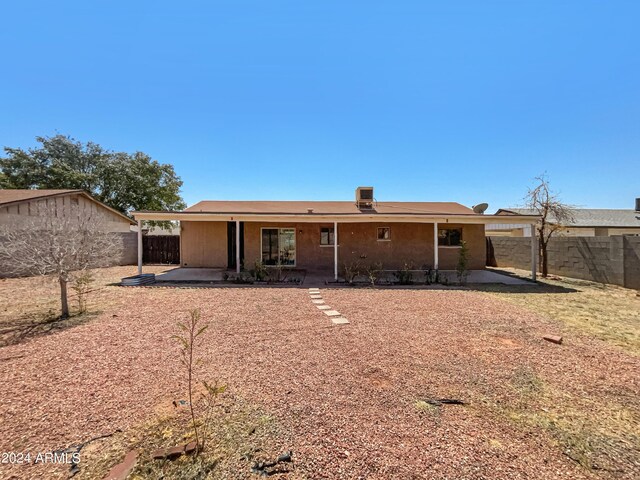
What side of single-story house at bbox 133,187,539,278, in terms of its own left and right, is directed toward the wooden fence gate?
left

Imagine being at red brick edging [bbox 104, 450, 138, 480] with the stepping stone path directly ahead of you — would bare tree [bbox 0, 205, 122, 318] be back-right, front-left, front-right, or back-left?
front-left

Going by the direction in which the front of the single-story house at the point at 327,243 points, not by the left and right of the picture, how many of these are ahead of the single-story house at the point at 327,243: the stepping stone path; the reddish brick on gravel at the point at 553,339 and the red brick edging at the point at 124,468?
0

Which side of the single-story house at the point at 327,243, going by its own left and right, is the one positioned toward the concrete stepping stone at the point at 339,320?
back

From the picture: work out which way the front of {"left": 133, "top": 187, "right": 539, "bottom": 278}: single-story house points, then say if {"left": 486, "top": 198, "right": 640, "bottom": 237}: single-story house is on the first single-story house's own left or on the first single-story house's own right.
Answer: on the first single-story house's own right

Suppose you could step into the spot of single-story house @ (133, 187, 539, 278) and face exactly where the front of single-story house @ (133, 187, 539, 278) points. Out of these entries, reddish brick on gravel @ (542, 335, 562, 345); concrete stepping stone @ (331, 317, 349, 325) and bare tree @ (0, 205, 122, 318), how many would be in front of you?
0

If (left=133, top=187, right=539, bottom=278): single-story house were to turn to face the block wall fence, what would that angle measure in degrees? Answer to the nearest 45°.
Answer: approximately 90° to its left

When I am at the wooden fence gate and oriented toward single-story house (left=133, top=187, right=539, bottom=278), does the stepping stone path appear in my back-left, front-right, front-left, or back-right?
front-right

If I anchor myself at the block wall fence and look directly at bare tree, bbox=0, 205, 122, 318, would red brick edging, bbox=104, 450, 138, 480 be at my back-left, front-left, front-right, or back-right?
front-left

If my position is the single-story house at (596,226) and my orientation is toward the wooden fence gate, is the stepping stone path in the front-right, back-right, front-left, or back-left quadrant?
front-left
